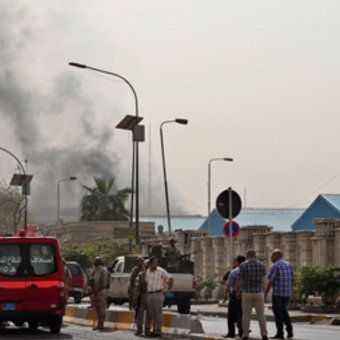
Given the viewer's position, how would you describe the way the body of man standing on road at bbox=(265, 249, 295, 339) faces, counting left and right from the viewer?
facing away from the viewer and to the left of the viewer

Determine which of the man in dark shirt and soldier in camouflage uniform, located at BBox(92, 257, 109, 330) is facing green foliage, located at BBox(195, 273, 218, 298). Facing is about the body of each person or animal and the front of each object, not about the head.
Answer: the man in dark shirt

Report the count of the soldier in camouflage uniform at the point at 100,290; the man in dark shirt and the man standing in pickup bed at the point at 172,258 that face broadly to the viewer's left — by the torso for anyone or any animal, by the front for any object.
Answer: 1

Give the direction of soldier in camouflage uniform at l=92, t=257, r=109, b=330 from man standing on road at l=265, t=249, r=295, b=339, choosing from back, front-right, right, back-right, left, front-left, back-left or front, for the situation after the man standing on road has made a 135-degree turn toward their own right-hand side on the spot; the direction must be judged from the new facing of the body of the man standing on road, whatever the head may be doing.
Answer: back-left
